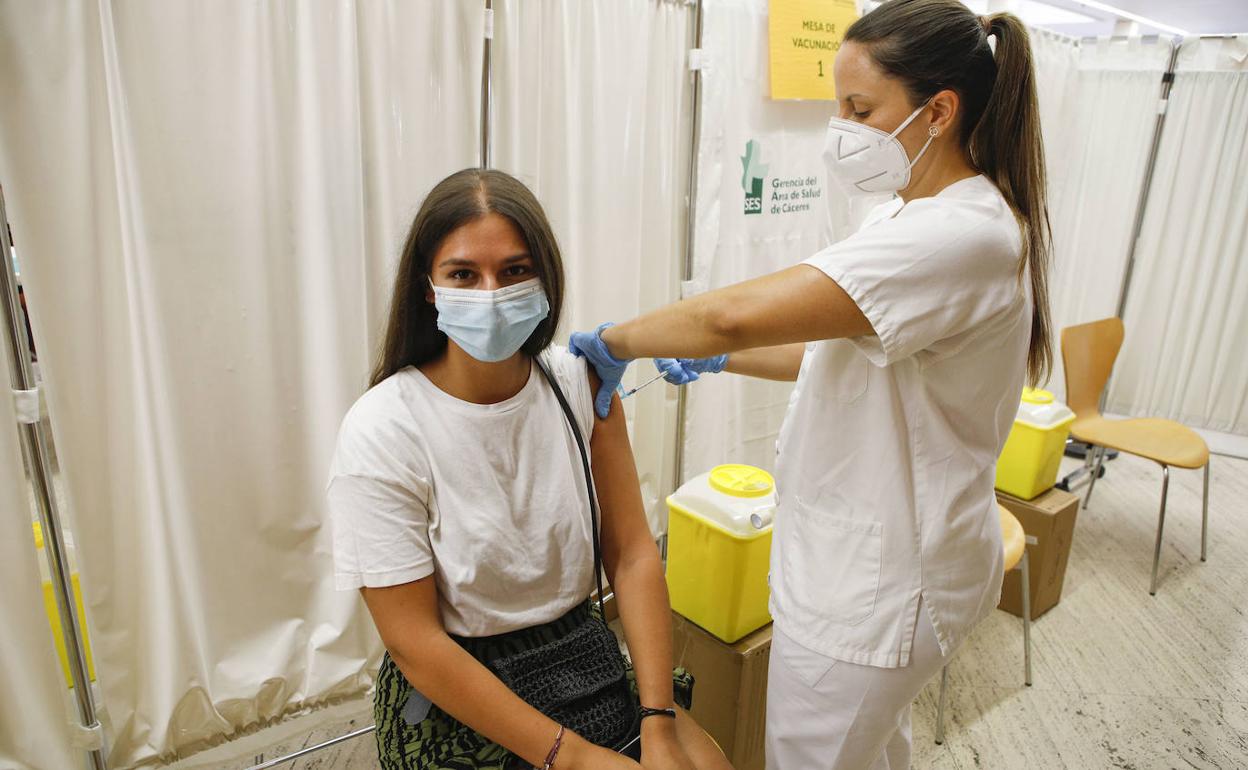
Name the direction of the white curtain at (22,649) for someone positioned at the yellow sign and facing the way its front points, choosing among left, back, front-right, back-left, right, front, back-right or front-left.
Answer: front-right

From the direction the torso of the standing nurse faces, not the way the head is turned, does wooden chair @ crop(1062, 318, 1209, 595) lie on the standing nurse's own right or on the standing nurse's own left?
on the standing nurse's own right

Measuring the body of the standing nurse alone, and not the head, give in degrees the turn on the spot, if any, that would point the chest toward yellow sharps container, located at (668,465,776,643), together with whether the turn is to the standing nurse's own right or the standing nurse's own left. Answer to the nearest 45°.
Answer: approximately 45° to the standing nurse's own right

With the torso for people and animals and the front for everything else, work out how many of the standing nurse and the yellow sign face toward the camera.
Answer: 1

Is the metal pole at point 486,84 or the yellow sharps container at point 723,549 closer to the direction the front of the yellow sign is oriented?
the yellow sharps container

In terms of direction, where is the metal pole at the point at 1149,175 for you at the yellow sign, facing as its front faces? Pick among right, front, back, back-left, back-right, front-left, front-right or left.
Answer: back-left

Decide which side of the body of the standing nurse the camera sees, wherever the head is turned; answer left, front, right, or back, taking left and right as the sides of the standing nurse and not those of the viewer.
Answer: left

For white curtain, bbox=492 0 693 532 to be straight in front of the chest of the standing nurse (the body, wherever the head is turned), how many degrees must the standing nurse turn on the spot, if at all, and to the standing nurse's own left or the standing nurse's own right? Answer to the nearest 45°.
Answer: approximately 45° to the standing nurse's own right

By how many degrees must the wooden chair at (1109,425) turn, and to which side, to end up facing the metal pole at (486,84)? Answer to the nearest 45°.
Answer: approximately 90° to its right

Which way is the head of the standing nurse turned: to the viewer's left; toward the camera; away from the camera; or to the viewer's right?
to the viewer's left
